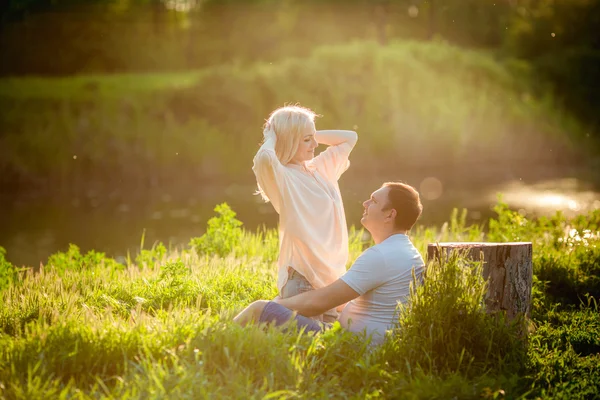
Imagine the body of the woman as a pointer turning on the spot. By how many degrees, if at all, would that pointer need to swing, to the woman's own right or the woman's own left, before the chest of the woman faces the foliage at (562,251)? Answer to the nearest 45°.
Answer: approximately 90° to the woman's own left

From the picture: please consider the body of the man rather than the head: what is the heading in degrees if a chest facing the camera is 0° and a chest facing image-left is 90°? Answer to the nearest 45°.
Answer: approximately 90°

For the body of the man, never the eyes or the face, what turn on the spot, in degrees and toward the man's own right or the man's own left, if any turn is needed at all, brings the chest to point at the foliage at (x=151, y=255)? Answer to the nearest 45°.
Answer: approximately 45° to the man's own right

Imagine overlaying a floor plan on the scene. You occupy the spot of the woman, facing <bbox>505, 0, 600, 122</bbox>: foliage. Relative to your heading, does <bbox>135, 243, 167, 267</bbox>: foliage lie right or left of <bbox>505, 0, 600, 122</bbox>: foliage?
left

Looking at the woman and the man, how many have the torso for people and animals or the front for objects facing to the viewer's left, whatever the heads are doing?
1

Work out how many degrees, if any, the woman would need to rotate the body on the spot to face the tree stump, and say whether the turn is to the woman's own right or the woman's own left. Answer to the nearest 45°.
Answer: approximately 45° to the woman's own left

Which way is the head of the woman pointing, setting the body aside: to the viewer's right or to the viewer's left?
to the viewer's right

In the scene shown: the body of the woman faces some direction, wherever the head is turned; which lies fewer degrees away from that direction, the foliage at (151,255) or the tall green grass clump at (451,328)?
the tall green grass clump

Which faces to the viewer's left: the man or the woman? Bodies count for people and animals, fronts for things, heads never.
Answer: the man

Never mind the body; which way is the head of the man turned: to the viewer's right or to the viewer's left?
to the viewer's left

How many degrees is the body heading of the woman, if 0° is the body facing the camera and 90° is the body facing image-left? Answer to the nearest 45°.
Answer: approximately 315°

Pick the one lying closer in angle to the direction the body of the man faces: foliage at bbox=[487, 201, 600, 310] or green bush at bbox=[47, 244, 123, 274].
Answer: the green bush
